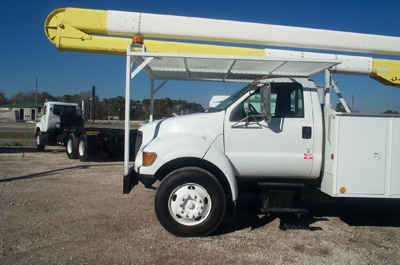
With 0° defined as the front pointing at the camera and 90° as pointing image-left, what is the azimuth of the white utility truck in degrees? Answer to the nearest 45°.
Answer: approximately 90°

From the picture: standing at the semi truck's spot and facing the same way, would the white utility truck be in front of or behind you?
behind

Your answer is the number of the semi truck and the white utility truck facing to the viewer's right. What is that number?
0

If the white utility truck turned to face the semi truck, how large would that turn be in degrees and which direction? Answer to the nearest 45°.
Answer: approximately 45° to its right

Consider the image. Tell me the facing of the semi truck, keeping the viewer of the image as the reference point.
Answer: facing away from the viewer and to the left of the viewer

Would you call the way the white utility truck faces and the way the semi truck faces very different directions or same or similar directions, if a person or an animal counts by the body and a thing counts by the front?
same or similar directions
